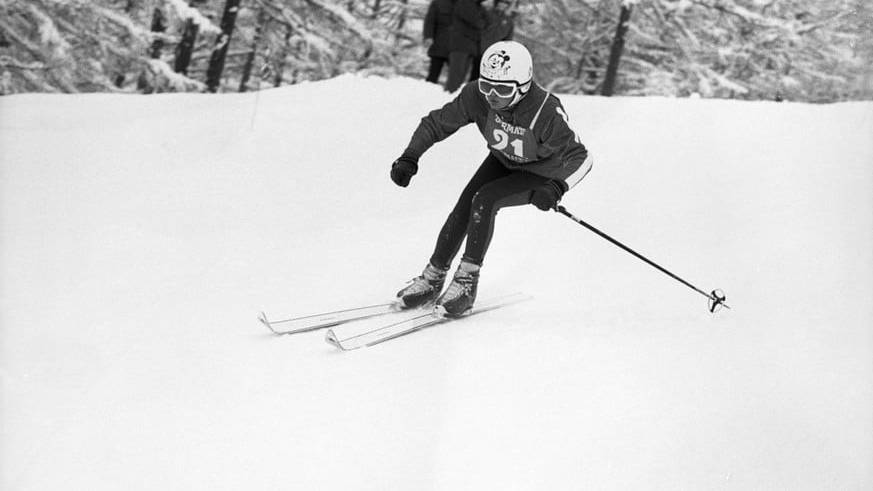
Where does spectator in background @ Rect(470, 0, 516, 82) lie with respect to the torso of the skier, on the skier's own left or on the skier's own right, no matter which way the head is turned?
on the skier's own right

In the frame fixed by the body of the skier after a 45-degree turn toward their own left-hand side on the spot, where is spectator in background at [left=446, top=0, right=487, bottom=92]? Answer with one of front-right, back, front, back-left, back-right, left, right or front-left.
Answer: back

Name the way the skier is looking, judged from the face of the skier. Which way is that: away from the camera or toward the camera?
toward the camera

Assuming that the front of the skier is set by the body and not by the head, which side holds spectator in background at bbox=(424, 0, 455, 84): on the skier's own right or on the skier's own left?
on the skier's own right

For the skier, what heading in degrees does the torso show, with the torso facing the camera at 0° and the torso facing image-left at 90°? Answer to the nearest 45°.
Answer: approximately 45°
